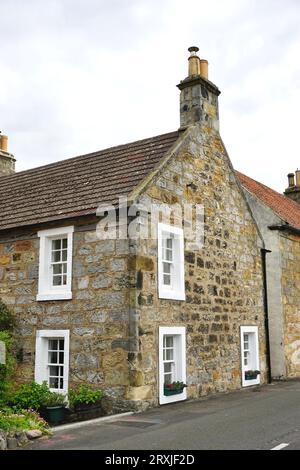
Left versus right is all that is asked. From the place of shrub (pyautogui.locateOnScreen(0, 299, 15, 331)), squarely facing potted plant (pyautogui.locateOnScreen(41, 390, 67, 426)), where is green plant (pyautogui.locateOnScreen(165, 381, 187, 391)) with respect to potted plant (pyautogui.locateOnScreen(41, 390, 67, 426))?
left

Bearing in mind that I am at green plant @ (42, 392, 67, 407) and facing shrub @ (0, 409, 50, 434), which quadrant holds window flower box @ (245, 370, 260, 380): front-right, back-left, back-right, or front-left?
back-left
